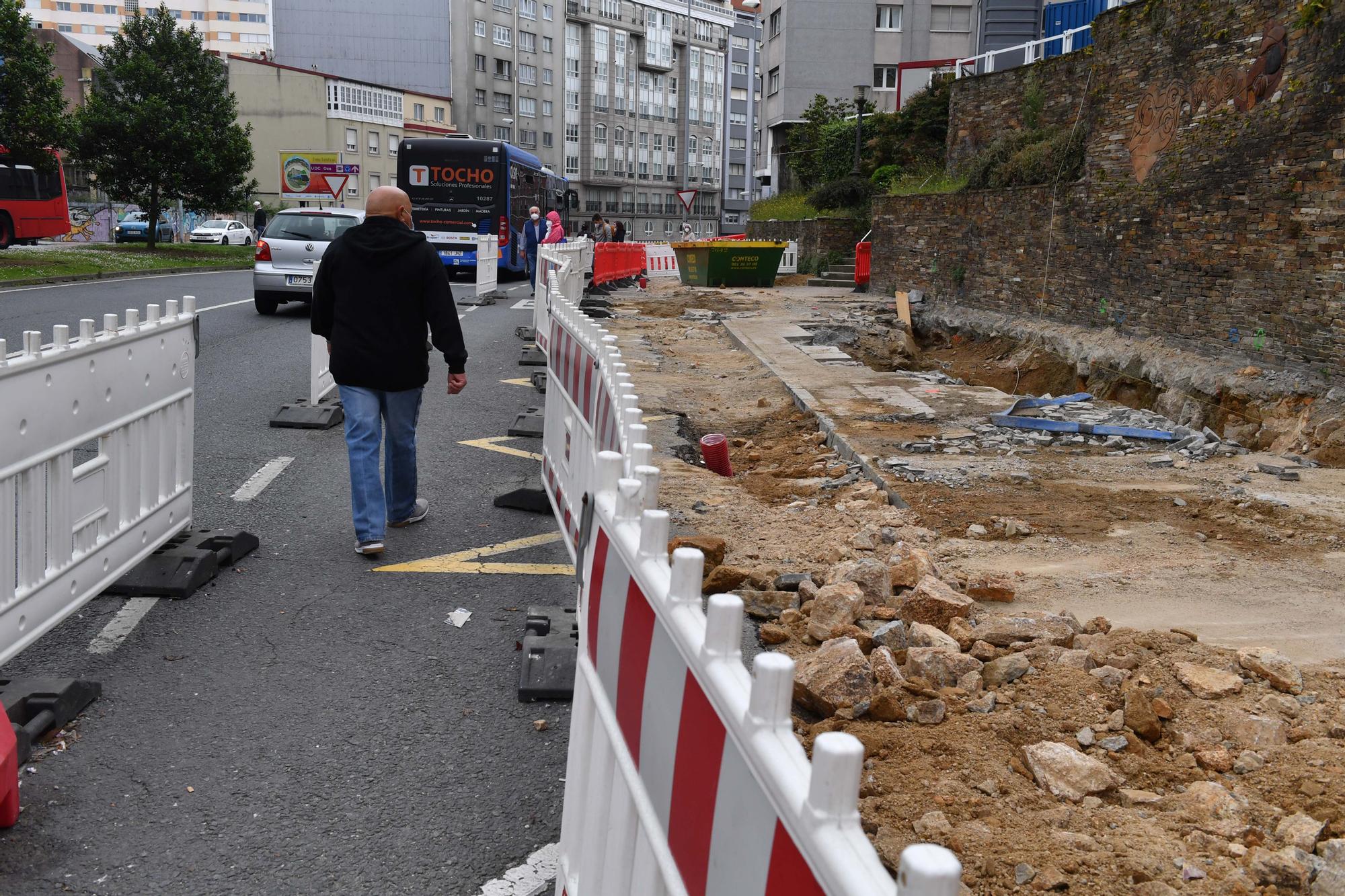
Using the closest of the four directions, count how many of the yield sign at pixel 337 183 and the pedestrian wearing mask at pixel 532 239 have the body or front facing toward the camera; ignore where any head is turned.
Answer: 2

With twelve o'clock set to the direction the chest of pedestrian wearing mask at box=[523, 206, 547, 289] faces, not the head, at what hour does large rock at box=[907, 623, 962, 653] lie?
The large rock is roughly at 12 o'clock from the pedestrian wearing mask.

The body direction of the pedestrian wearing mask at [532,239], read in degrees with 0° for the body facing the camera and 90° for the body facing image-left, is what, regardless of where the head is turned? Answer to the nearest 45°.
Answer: approximately 0°

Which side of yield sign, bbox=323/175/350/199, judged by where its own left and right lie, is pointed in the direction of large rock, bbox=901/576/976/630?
front

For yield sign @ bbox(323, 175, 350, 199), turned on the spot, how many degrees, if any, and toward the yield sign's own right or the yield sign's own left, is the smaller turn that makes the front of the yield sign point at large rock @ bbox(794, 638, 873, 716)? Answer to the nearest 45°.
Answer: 0° — it already faces it

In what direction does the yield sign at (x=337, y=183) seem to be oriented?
toward the camera

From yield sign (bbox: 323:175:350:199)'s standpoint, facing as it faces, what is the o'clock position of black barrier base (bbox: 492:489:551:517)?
The black barrier base is roughly at 12 o'clock from the yield sign.

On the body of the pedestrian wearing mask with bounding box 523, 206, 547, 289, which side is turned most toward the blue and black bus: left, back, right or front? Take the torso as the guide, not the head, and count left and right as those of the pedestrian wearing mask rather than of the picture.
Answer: back

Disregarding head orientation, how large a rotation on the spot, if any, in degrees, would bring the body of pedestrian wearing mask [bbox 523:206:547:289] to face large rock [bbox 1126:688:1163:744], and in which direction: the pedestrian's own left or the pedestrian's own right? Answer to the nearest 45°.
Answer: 0° — they already face it

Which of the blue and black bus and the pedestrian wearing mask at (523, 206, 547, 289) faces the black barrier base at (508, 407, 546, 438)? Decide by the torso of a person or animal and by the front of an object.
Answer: the pedestrian wearing mask

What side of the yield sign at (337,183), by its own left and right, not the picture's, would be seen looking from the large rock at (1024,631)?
front
